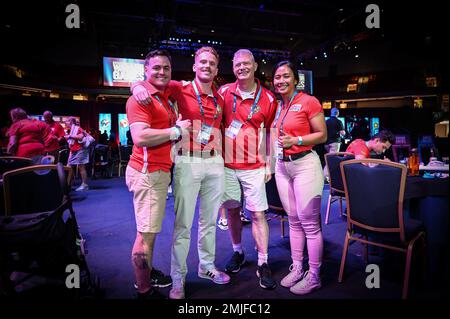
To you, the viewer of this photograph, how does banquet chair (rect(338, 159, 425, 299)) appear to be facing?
facing away from the viewer and to the right of the viewer

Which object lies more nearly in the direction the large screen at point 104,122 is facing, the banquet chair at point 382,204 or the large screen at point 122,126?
the banquet chair
